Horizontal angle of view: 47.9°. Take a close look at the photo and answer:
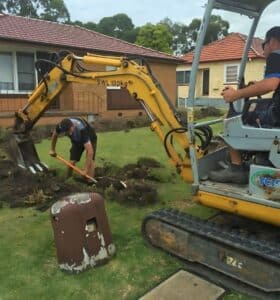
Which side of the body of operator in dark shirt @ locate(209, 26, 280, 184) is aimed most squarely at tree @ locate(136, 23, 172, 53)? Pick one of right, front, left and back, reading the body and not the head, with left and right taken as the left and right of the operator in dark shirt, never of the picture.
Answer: right

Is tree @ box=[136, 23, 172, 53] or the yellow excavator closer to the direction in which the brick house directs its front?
the yellow excavator

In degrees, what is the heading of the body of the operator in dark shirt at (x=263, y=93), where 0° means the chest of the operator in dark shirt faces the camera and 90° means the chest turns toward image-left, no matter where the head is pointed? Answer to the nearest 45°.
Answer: approximately 90°

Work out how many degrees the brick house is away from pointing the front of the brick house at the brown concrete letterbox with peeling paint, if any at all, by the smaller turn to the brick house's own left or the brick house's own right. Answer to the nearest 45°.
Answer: approximately 45° to the brick house's own right

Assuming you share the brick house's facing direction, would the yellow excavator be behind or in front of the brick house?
in front

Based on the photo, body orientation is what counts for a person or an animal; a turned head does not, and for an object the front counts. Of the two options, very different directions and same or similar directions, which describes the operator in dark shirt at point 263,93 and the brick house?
very different directions

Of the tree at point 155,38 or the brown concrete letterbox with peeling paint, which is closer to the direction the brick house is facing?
the brown concrete letterbox with peeling paint

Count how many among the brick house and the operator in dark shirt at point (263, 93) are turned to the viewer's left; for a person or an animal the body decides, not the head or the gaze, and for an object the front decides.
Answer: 1

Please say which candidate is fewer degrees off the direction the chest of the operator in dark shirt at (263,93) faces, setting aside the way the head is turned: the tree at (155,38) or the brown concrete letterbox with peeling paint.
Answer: the brown concrete letterbox with peeling paint
